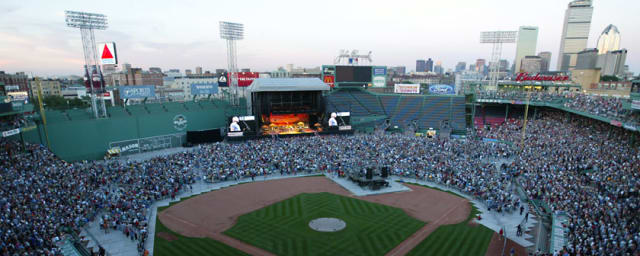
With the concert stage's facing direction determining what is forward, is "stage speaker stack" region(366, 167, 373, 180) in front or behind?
in front

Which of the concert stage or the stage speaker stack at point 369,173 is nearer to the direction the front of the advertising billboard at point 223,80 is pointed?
the stage speaker stack

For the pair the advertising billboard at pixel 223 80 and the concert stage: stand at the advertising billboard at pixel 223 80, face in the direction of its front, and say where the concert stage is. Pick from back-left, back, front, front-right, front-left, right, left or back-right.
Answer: front-left

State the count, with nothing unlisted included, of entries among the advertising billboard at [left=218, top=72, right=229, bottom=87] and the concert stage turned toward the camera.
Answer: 2

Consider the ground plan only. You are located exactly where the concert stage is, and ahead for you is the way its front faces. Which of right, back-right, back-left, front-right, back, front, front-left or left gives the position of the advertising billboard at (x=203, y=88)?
right

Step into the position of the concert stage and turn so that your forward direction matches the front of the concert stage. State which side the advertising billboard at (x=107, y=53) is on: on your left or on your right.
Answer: on your right
